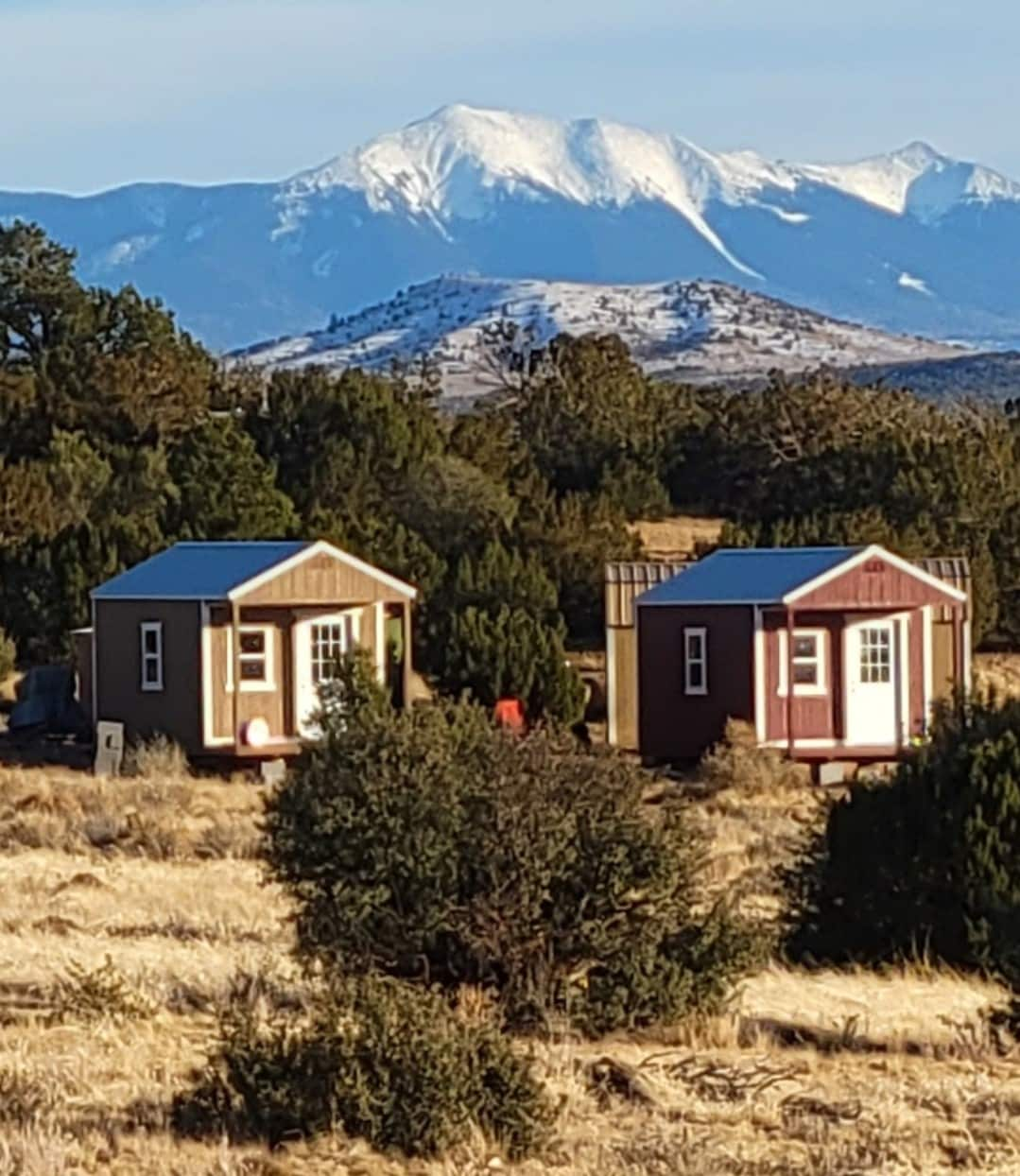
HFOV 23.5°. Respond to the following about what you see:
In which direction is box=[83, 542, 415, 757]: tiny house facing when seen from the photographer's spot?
facing the viewer and to the right of the viewer

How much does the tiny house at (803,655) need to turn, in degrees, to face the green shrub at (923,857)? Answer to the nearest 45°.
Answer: approximately 45° to its right

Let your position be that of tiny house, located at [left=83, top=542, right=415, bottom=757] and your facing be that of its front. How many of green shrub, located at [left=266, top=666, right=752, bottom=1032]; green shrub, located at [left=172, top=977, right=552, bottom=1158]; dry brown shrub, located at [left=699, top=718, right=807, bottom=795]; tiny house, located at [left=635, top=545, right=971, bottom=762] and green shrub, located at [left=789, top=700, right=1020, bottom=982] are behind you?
0

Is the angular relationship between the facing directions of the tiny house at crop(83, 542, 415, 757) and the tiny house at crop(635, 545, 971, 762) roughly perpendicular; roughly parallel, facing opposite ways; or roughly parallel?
roughly parallel

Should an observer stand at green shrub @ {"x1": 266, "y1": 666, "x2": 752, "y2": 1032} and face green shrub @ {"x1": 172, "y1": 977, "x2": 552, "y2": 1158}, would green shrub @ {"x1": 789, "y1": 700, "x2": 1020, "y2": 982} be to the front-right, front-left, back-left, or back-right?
back-left

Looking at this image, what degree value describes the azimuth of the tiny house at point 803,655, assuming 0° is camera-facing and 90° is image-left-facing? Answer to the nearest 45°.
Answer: approximately 315°

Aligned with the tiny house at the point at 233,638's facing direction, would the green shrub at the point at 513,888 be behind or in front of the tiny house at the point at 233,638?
in front

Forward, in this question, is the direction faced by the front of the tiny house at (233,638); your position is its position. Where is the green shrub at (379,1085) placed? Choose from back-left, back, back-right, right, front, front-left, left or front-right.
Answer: front-right

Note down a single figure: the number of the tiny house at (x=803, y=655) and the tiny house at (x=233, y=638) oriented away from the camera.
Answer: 0

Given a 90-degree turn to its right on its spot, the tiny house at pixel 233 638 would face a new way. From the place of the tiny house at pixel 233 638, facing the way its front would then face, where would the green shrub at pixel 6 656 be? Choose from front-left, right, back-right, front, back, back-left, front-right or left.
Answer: right

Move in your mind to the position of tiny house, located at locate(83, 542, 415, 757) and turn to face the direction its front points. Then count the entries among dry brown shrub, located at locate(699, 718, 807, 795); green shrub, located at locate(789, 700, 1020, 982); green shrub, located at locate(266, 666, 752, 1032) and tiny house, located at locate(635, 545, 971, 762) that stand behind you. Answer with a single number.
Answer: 0

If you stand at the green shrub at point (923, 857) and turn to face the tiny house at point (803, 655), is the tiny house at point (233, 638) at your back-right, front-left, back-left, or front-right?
front-left

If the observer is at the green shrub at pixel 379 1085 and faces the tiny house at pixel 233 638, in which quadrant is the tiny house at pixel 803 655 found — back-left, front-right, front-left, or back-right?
front-right

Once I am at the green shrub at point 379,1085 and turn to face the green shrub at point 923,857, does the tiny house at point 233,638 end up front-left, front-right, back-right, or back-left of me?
front-left

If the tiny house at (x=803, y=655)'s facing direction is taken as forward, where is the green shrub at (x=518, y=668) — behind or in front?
behind
